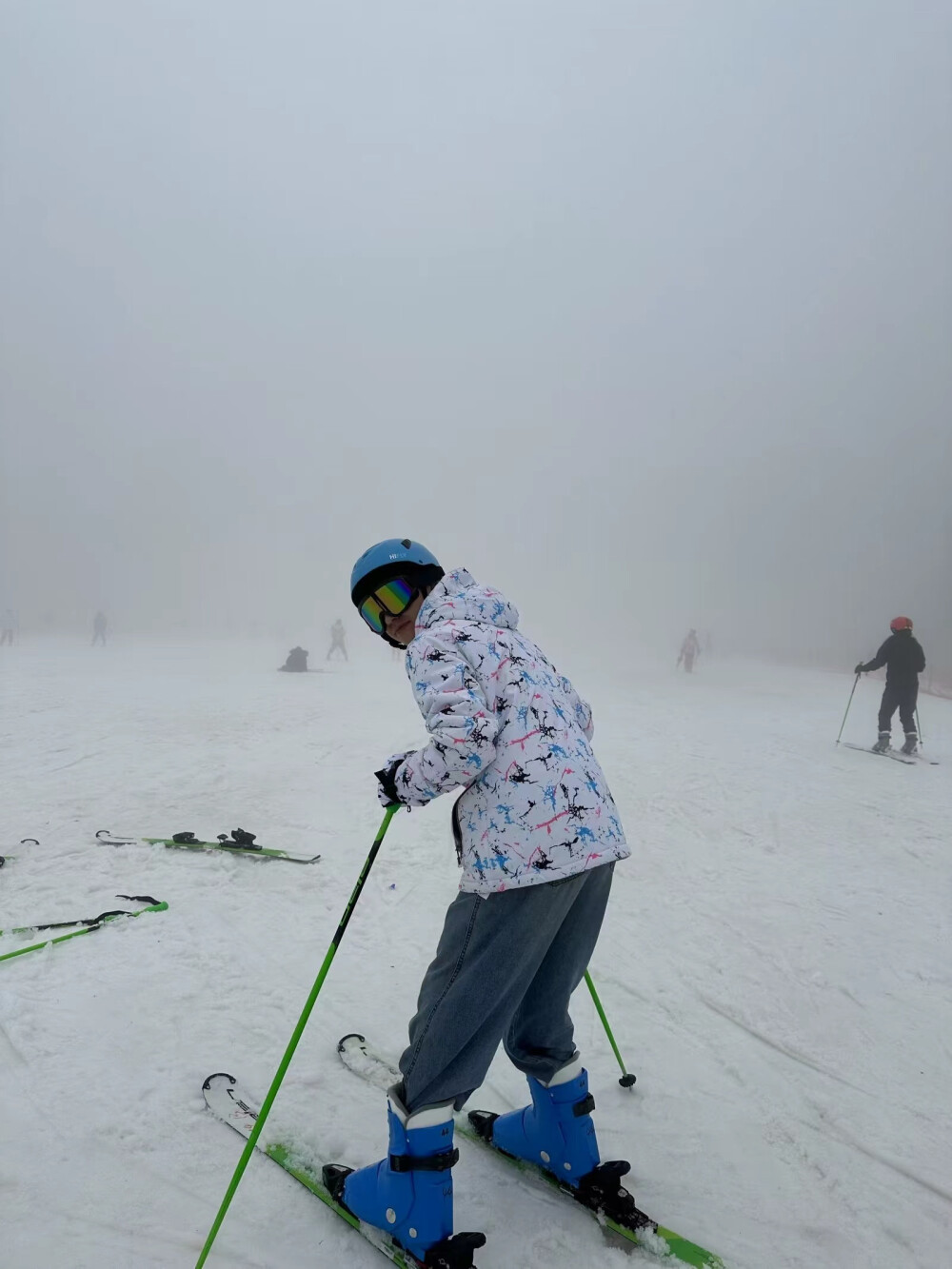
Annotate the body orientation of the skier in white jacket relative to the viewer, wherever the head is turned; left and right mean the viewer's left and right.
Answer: facing away from the viewer and to the left of the viewer

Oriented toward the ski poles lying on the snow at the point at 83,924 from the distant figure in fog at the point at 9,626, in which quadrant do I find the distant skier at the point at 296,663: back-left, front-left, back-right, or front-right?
front-left

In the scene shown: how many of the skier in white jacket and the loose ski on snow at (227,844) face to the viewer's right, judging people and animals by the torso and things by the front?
0

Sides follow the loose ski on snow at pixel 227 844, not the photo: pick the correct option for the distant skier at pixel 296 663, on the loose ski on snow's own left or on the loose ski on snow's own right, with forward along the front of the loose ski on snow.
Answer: on the loose ski on snow's own right

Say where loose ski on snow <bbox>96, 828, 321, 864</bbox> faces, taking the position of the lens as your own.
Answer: facing to the left of the viewer

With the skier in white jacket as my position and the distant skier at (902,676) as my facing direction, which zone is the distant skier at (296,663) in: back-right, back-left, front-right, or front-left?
front-left

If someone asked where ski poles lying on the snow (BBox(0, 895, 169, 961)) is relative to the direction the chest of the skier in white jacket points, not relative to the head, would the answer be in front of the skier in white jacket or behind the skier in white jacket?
in front

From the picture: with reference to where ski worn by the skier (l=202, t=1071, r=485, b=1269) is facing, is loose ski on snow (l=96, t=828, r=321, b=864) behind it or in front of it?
in front

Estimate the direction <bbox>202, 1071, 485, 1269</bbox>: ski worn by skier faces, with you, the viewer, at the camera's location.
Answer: facing away from the viewer and to the left of the viewer

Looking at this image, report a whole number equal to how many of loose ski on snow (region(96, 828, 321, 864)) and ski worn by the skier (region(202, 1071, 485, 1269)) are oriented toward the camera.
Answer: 0

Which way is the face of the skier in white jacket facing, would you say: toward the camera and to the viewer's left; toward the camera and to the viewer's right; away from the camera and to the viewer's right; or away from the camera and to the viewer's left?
toward the camera and to the viewer's left

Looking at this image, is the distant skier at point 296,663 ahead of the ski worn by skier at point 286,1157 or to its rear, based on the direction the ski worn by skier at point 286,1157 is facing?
ahead
